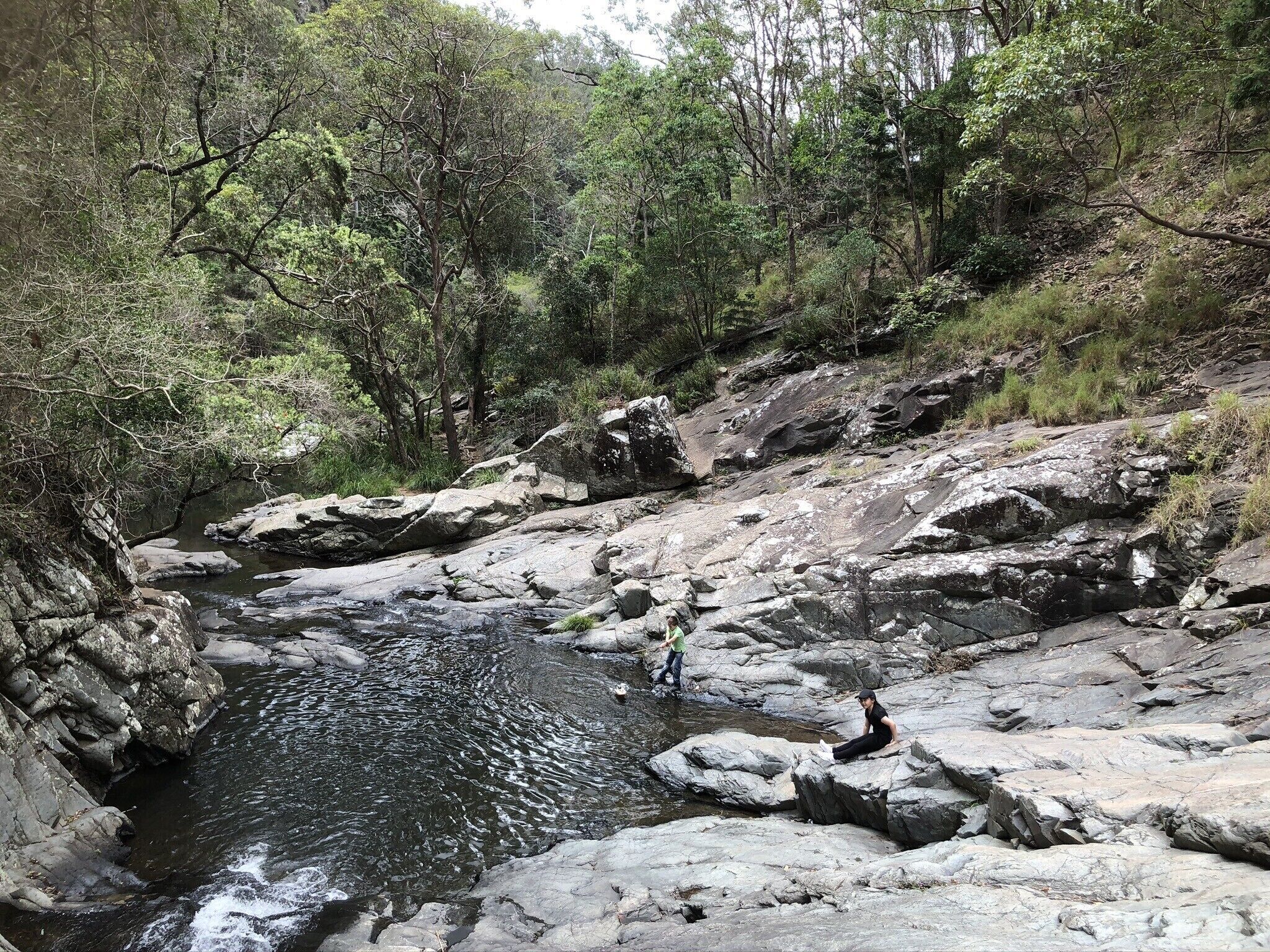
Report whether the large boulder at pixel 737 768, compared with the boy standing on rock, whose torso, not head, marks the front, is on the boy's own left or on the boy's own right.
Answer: on the boy's own left

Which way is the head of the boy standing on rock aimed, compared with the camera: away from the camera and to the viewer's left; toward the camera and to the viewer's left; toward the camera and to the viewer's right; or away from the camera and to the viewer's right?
toward the camera and to the viewer's left

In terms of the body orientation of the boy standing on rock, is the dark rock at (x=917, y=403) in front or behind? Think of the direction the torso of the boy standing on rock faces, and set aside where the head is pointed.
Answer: behind

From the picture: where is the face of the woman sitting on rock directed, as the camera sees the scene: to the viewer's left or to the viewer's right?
to the viewer's left

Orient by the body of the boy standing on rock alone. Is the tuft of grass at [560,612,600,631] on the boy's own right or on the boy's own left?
on the boy's own right

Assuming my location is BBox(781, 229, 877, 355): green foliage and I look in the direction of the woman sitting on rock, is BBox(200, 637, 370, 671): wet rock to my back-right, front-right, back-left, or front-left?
front-right

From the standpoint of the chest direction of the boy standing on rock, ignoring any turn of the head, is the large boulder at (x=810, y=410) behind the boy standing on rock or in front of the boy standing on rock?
behind

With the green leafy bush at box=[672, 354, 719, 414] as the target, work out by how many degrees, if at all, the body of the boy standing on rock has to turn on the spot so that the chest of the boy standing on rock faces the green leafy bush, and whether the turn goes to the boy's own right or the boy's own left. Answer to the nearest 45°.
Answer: approximately 135° to the boy's own right

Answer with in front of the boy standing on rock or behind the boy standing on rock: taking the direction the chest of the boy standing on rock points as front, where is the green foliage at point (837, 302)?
behind

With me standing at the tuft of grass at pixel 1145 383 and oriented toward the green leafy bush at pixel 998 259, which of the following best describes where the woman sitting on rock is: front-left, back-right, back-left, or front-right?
back-left

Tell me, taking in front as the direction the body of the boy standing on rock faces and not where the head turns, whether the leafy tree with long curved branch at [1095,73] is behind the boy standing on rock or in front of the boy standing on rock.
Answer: behind

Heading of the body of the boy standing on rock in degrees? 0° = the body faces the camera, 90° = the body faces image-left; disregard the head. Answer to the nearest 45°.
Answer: approximately 45°

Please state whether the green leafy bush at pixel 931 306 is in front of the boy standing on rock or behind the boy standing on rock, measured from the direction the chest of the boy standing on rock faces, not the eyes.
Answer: behind
